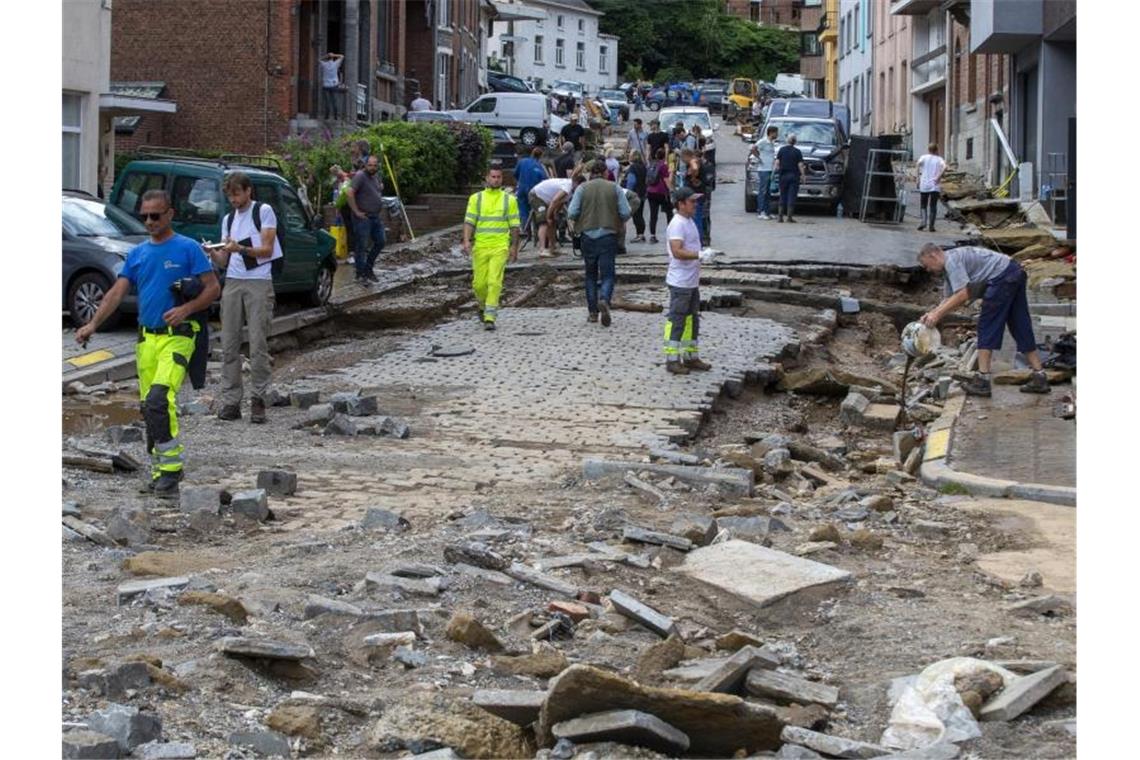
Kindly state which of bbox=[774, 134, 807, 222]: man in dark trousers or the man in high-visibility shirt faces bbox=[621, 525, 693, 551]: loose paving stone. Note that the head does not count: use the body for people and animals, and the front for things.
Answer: the man in high-visibility shirt

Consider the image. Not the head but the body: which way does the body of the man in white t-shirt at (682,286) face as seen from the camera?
to the viewer's right

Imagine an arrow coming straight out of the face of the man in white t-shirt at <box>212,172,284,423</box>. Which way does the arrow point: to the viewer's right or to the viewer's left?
to the viewer's left

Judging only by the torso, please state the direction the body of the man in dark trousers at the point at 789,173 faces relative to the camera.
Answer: away from the camera

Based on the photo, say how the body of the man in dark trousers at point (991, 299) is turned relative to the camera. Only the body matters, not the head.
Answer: to the viewer's left

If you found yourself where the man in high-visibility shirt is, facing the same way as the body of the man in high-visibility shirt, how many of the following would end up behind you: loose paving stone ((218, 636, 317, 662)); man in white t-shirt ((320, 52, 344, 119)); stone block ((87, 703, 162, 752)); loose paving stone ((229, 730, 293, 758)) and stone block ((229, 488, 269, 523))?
1

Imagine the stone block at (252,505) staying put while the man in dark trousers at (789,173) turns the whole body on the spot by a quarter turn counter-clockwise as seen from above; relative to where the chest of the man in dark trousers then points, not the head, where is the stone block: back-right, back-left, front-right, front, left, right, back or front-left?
left

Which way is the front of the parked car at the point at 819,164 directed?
toward the camera

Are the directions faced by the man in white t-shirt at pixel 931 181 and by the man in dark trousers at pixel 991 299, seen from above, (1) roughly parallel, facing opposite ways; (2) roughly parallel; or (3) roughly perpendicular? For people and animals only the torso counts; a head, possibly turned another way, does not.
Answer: roughly perpendicular

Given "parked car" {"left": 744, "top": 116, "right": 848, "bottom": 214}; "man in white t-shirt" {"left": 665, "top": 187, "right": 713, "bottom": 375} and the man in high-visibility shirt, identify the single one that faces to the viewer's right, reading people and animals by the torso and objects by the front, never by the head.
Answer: the man in white t-shirt

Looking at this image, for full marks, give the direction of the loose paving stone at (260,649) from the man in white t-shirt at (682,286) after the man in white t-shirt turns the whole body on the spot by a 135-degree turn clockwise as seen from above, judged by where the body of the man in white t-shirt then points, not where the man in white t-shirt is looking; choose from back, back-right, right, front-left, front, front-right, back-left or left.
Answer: front-left
